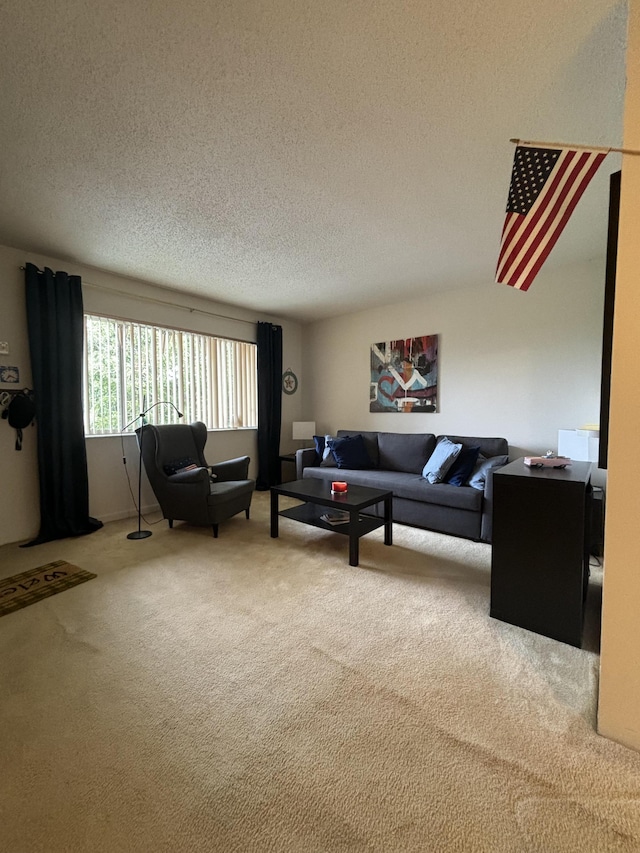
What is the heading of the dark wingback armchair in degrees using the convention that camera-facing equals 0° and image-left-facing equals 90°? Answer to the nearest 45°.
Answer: approximately 315°

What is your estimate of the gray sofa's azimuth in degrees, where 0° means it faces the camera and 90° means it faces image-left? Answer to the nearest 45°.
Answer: approximately 45°

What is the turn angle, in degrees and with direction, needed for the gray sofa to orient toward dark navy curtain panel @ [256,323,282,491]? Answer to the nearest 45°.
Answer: approximately 90° to its right

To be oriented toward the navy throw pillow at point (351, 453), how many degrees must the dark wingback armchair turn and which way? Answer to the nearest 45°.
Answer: approximately 45° to its left

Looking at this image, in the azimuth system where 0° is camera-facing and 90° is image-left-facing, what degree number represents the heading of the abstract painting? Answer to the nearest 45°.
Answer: approximately 45°

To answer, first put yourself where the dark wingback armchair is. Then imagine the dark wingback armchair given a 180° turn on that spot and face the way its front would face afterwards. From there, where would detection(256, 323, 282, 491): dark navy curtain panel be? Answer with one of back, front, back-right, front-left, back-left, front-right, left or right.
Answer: right

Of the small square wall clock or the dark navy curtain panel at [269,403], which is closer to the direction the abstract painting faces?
the small square wall clock

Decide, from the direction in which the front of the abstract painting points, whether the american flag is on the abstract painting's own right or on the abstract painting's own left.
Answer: on the abstract painting's own left

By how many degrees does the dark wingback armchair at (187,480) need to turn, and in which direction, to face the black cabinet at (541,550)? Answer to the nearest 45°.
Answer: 0° — it already faces it

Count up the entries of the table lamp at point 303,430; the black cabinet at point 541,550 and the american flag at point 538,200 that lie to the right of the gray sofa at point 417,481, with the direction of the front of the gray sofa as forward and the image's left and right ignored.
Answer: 1
